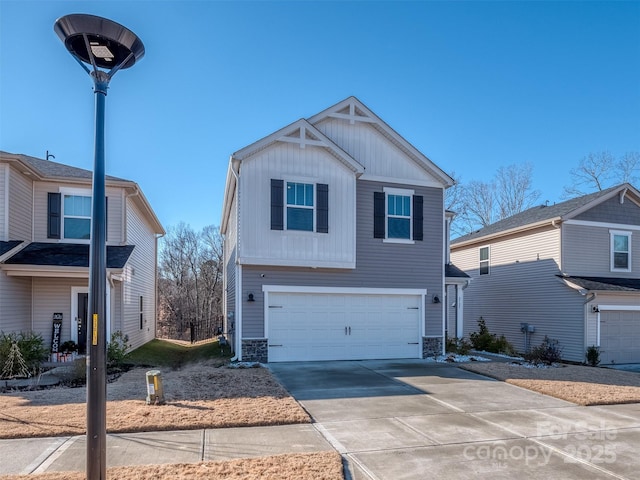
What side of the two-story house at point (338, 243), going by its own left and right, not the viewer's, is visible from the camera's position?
front

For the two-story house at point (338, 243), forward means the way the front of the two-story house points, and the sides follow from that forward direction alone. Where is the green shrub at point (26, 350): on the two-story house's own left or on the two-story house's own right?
on the two-story house's own right

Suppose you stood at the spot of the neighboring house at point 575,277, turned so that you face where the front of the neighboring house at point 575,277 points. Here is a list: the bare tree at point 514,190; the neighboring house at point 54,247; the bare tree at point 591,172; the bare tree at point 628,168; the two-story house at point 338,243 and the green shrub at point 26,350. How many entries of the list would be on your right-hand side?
3

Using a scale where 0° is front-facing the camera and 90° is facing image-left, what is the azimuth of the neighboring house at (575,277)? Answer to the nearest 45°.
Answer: approximately 315°

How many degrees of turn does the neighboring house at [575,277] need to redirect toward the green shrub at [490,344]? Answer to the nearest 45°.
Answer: approximately 135° to its right

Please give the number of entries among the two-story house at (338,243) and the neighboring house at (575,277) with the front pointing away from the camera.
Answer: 0

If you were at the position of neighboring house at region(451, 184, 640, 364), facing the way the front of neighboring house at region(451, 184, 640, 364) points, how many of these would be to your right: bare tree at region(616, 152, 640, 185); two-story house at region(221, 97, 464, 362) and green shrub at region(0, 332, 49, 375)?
2

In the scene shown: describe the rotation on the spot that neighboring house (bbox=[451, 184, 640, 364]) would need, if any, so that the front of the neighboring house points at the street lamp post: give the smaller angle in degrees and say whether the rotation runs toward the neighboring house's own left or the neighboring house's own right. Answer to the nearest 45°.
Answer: approximately 45° to the neighboring house's own right

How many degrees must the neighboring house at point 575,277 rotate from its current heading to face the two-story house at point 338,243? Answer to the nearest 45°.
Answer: approximately 90° to its right

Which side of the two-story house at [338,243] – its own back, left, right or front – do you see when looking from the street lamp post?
front

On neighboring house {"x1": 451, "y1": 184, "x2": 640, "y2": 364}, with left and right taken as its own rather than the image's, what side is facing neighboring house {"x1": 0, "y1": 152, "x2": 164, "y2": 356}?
right

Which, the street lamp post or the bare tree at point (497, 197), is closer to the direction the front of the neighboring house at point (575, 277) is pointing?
the street lamp post
